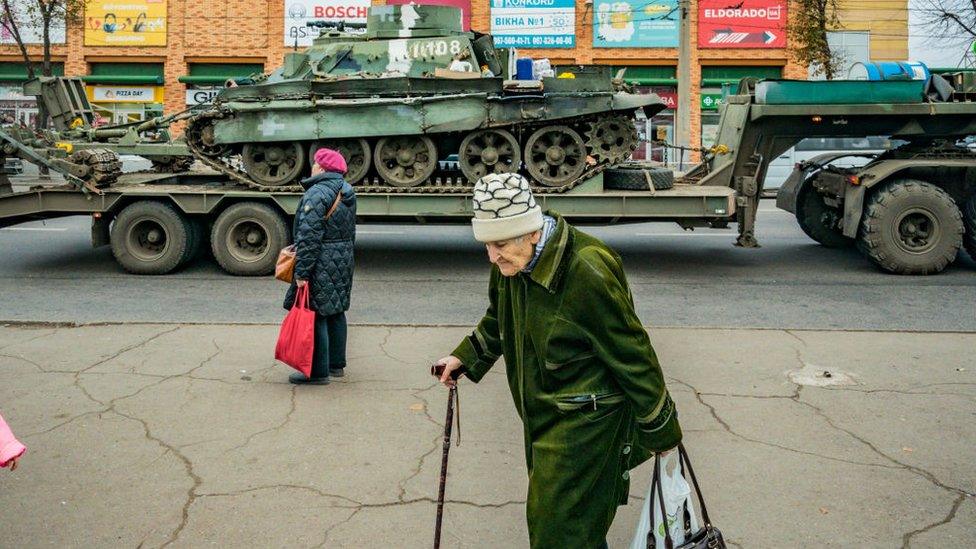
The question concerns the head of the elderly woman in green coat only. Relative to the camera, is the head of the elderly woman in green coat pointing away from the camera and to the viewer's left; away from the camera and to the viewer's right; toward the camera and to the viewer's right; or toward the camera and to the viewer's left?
toward the camera and to the viewer's left

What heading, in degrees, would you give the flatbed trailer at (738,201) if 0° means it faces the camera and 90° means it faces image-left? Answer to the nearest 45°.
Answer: approximately 270°

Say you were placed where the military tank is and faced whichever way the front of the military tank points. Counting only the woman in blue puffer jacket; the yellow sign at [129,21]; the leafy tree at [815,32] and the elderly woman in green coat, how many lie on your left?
2

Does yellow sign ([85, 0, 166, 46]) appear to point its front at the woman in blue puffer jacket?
yes

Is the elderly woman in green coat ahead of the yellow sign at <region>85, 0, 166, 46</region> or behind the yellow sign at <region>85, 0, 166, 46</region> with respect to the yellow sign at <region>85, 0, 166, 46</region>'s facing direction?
ahead

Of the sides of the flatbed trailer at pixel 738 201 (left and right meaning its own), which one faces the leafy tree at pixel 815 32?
left

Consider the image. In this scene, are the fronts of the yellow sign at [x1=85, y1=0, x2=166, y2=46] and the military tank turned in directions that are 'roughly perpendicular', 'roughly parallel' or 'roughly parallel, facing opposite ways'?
roughly perpendicular

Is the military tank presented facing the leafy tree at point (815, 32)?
no

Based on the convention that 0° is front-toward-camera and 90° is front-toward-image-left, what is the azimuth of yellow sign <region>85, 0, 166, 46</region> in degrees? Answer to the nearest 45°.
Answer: approximately 0°

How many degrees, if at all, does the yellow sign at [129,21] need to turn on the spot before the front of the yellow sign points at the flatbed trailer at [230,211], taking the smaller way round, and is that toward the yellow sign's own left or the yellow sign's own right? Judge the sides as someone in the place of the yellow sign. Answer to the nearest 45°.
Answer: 0° — it already faces it

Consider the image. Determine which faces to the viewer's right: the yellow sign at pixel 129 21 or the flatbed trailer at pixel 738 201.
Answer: the flatbed trailer

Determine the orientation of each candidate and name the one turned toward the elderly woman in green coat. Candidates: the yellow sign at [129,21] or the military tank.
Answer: the yellow sign

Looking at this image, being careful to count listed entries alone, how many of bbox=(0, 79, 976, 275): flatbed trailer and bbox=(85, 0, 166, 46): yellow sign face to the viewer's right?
1

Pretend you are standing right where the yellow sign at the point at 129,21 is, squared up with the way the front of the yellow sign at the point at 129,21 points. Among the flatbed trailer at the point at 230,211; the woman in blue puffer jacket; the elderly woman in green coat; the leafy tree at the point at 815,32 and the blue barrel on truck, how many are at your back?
0
